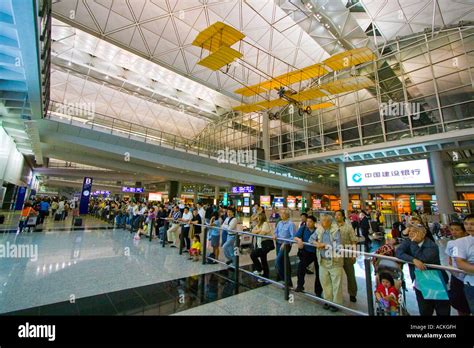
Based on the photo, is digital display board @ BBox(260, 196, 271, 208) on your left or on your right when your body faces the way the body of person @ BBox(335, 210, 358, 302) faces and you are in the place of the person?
on your right

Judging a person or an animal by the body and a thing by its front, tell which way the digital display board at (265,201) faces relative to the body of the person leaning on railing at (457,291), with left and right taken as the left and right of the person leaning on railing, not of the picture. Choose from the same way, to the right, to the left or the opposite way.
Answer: to the left

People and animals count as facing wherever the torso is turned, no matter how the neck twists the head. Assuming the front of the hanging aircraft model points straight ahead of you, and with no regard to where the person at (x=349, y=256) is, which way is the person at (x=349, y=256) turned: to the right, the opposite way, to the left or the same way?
the opposite way

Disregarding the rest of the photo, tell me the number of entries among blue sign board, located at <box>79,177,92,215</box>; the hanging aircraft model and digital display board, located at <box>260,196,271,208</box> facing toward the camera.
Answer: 2
